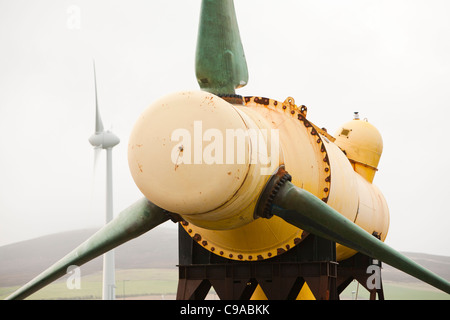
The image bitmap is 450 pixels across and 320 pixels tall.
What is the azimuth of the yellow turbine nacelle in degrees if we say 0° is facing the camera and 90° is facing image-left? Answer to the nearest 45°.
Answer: approximately 45°
